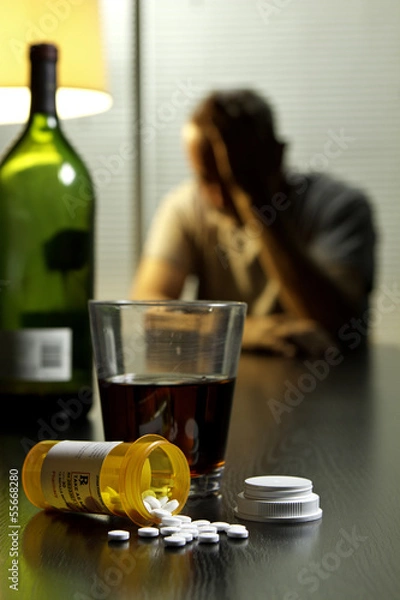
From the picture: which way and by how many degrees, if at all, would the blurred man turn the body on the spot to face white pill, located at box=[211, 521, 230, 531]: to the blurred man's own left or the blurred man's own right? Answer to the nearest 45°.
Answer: approximately 45° to the blurred man's own left

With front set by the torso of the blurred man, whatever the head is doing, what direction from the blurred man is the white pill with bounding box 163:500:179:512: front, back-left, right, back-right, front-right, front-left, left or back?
front-left

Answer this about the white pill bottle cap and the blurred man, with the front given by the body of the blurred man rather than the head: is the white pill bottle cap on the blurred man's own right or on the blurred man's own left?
on the blurred man's own left

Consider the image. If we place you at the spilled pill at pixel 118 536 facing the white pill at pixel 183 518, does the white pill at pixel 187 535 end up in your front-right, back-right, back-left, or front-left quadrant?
front-right

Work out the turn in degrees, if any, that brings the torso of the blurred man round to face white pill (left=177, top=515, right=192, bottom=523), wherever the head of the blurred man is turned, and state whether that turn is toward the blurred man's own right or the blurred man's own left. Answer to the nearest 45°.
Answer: approximately 45° to the blurred man's own left

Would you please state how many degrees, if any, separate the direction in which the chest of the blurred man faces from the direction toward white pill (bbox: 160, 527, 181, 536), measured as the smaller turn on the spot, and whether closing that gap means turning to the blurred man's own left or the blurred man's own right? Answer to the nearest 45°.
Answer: approximately 45° to the blurred man's own left

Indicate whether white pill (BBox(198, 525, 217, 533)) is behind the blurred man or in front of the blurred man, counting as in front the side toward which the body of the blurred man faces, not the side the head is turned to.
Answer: in front

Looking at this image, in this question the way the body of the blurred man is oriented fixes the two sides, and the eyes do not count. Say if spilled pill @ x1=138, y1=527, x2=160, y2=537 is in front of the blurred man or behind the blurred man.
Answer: in front

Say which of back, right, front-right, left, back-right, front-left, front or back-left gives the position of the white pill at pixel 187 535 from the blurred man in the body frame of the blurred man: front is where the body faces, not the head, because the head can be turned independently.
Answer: front-left

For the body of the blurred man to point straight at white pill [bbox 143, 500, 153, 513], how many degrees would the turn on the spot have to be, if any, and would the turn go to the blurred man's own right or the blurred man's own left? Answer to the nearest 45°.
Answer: approximately 45° to the blurred man's own left

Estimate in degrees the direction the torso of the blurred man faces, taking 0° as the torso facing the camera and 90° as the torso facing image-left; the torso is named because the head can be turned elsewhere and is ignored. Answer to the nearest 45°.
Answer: approximately 45°

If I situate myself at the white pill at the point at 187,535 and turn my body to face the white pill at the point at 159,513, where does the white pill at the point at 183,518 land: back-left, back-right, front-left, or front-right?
front-right

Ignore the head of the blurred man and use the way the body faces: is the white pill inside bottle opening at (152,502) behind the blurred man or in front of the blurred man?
in front
